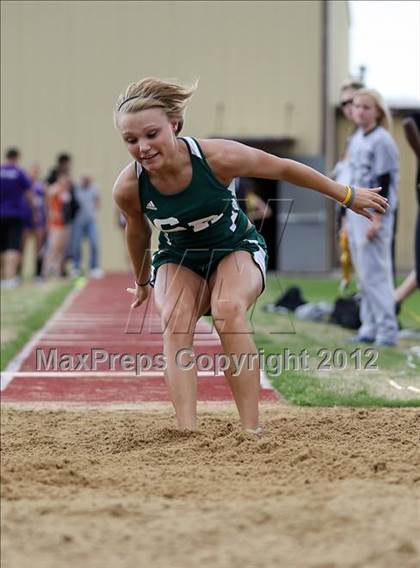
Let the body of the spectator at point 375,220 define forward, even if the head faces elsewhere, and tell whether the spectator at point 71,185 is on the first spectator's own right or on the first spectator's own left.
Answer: on the first spectator's own right

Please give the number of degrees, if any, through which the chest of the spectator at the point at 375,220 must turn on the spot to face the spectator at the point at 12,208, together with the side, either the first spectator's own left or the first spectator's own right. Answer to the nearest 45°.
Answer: approximately 90° to the first spectator's own right

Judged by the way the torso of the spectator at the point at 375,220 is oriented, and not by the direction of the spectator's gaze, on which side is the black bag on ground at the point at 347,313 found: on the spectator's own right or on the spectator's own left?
on the spectator's own right

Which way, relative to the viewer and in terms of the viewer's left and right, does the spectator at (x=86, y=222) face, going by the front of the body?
facing the viewer

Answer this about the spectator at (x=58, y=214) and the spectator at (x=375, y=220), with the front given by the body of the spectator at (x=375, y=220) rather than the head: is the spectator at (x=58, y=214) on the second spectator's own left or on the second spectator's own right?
on the second spectator's own right

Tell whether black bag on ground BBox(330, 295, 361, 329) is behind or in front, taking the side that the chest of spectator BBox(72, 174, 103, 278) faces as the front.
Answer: in front
